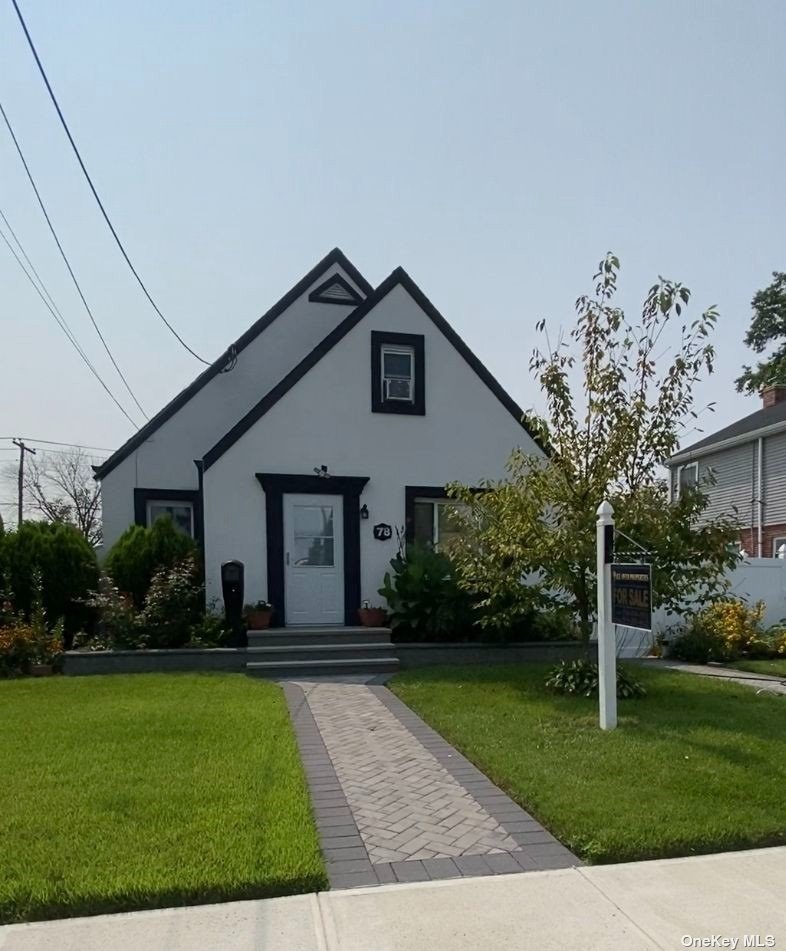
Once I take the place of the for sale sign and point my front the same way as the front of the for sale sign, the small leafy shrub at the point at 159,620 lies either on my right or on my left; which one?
on my right

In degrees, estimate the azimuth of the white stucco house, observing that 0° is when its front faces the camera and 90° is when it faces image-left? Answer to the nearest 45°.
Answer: approximately 0°

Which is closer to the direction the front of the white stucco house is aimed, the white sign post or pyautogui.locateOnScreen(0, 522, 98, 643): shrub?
the white sign post

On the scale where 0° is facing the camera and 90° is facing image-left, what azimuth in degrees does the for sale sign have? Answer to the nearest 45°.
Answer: approximately 45°

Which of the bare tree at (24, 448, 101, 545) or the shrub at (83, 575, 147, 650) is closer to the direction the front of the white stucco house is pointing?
the shrub
